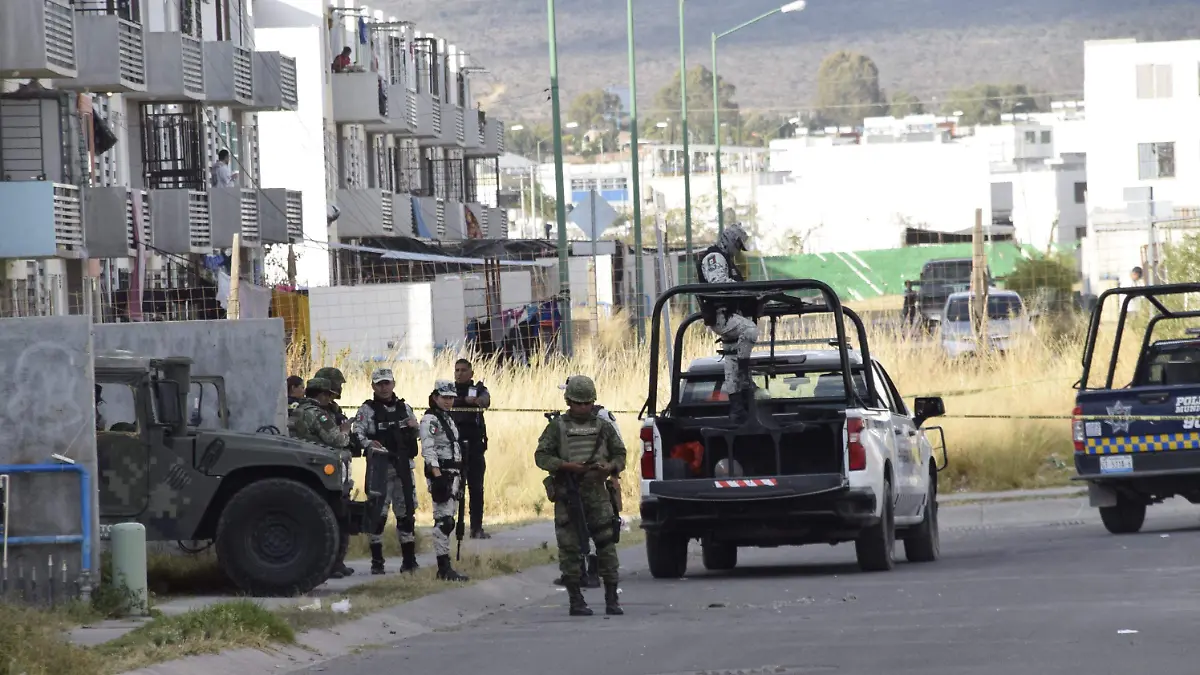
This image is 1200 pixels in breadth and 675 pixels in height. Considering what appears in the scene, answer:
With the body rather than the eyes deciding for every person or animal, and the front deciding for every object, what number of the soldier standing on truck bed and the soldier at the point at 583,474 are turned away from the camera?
0

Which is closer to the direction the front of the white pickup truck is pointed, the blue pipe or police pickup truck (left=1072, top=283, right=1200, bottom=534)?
the police pickup truck

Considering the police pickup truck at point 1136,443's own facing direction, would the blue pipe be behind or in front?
behind

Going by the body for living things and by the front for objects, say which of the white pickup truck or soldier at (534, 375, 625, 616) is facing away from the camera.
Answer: the white pickup truck

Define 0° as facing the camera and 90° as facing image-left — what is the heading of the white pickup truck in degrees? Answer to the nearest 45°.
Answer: approximately 180°

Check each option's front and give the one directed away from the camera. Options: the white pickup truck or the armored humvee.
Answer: the white pickup truck

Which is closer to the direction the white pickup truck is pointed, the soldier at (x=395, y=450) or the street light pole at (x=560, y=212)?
the street light pole

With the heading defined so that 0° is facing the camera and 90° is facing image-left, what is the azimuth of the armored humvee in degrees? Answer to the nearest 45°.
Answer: approximately 270°

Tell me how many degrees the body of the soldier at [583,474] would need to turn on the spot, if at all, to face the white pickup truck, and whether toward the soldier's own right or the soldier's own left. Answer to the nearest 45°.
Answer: approximately 135° to the soldier's own left
